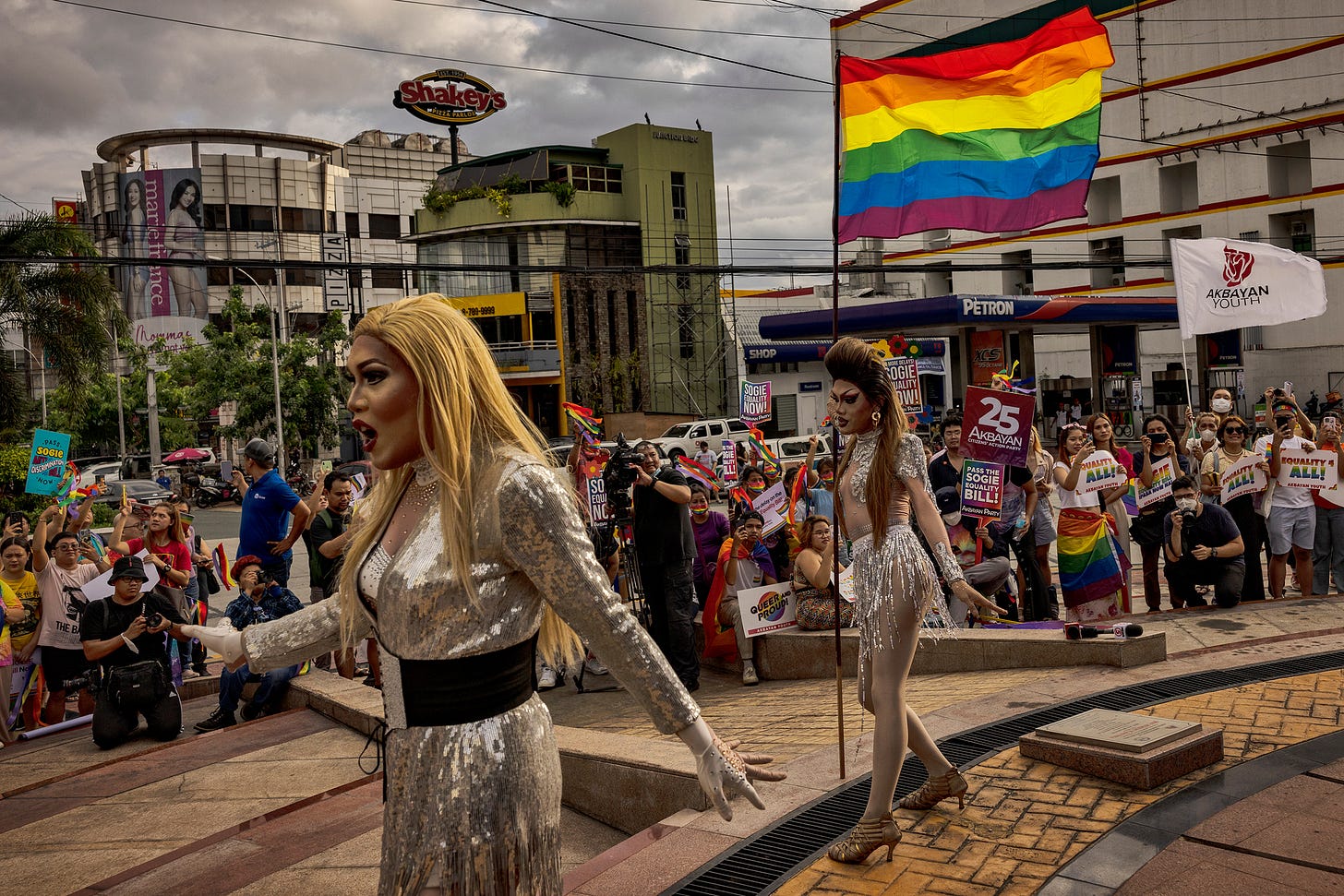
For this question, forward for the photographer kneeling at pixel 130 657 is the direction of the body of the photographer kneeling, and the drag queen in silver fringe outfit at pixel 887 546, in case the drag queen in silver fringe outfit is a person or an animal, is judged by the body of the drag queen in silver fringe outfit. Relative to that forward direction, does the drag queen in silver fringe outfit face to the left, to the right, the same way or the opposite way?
to the right

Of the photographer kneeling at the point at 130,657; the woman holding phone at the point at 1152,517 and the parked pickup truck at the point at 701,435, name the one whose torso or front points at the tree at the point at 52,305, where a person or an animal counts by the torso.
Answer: the parked pickup truck

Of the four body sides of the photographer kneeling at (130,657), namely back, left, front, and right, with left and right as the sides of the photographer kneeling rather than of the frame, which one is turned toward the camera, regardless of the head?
front

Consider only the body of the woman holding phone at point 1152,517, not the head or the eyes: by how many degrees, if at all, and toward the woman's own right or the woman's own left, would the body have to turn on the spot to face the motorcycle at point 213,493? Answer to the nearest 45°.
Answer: approximately 135° to the woman's own right

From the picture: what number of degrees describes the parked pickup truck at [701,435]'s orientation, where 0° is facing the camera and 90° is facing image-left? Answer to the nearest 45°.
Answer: approximately 45°

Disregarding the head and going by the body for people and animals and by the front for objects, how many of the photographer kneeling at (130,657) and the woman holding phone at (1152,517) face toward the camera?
2

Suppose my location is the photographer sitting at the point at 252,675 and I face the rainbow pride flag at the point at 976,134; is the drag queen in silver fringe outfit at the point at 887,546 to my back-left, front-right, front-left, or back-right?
front-right

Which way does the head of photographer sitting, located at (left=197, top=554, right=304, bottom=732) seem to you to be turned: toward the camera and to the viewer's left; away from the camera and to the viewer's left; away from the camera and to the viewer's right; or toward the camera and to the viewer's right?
toward the camera and to the viewer's right

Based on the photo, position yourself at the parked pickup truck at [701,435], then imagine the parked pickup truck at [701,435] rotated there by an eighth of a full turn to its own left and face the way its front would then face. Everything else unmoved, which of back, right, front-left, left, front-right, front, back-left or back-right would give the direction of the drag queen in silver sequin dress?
front

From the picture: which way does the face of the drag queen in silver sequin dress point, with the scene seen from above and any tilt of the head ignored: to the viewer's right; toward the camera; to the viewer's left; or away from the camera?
to the viewer's left

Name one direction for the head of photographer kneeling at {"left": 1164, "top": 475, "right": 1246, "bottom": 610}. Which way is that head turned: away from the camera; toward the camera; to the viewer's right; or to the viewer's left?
toward the camera
